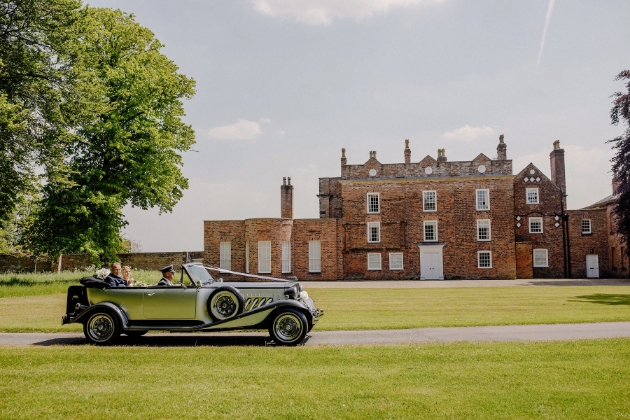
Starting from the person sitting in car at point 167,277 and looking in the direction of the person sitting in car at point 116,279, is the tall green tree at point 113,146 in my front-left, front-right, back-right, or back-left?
front-right

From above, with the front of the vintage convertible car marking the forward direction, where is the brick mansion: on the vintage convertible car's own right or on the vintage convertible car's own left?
on the vintage convertible car's own left

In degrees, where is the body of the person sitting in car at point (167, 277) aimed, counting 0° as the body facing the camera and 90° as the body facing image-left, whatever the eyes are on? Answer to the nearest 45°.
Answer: approximately 270°

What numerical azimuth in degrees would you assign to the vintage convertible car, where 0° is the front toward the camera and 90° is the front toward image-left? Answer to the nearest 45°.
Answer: approximately 270°

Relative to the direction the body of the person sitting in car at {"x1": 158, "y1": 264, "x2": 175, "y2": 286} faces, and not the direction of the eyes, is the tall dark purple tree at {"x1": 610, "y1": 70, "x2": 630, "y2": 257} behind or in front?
in front

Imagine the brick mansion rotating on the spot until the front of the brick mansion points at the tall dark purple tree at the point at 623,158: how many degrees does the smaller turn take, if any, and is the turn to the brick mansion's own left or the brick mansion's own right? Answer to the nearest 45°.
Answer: approximately 45° to the brick mansion's own left

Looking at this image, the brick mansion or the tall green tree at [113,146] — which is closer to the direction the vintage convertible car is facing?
the brick mansion

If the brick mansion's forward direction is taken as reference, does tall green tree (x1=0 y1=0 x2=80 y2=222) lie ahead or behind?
ahead

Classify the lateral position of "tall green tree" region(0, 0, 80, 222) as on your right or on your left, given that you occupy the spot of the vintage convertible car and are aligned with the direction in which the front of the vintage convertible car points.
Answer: on your left

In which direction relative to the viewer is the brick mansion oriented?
toward the camera
